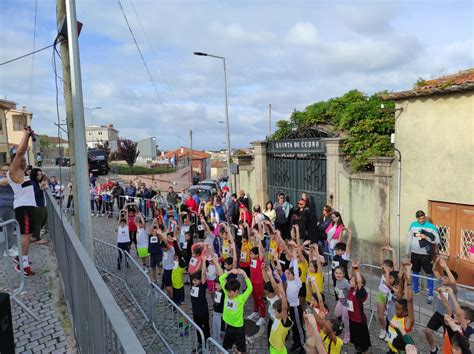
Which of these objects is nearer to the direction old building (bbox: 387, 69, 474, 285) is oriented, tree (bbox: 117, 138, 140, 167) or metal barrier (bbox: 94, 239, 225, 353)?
the metal barrier

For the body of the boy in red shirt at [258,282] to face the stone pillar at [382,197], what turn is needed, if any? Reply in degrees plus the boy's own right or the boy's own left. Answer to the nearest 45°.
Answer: approximately 180°

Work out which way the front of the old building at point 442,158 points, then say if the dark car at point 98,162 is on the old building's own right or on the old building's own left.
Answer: on the old building's own right

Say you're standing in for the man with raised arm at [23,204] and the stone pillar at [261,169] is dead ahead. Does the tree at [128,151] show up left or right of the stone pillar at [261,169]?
left

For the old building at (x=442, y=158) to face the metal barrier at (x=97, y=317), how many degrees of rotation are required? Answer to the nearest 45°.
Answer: approximately 45° to its left

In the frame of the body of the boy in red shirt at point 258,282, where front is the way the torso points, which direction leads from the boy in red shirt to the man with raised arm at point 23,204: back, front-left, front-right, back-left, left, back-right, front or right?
front-right

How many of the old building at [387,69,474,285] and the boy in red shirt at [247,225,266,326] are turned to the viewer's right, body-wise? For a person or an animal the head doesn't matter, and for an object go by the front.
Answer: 0

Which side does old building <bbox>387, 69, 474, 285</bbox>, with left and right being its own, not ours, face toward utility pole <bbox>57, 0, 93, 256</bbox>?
front

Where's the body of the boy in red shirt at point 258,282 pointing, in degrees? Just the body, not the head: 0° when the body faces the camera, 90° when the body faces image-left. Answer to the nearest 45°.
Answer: approximately 45°

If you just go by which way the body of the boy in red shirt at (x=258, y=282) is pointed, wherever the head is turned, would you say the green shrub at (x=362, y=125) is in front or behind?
behind

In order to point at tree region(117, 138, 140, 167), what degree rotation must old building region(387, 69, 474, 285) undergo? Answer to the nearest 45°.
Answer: approximately 90° to its right
